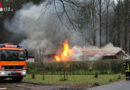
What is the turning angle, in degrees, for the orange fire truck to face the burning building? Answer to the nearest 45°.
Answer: approximately 135° to its left

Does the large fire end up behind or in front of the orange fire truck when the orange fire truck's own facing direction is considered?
behind

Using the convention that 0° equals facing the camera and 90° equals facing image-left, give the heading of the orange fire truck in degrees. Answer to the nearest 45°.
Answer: approximately 0°
